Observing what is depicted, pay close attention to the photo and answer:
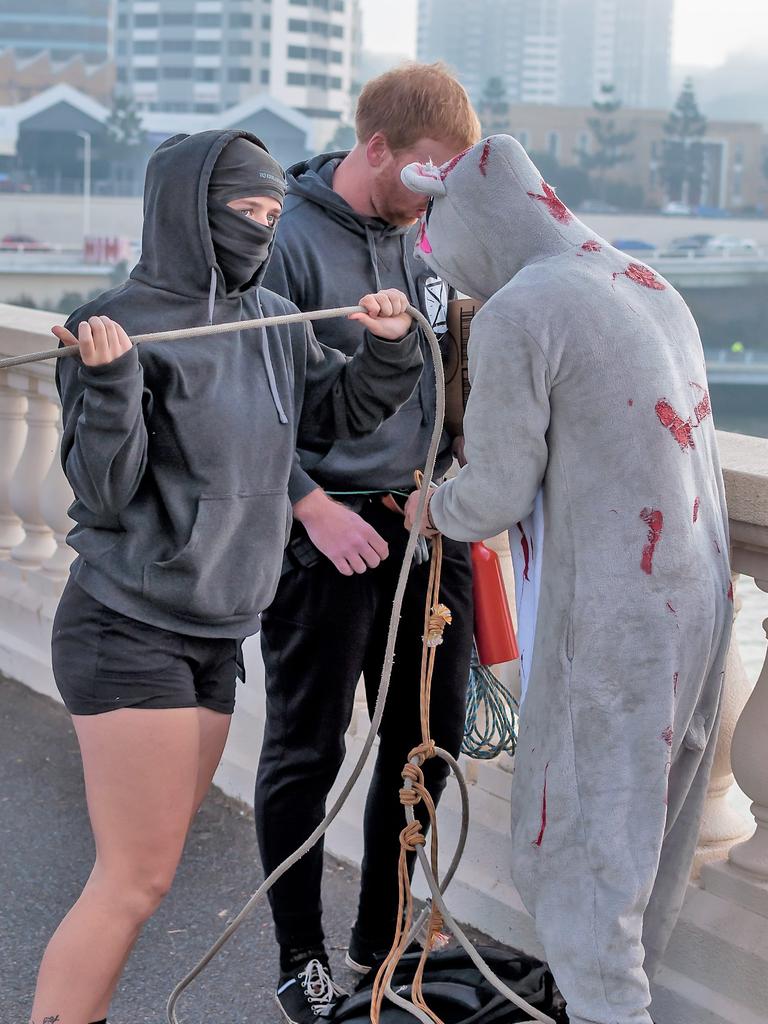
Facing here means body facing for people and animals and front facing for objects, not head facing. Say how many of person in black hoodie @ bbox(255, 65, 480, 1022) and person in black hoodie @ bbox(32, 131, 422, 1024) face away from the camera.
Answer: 0

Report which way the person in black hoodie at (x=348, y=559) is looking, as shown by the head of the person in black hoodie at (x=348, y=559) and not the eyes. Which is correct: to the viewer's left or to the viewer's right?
to the viewer's right

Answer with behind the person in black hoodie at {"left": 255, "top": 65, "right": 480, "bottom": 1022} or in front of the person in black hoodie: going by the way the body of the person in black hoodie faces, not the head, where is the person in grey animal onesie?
in front

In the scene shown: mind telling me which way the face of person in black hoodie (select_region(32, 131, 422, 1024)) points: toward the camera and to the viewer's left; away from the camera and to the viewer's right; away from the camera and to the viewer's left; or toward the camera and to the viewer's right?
toward the camera and to the viewer's right

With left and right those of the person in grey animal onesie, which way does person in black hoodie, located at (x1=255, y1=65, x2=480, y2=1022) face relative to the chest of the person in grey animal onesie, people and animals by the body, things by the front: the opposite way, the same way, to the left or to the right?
the opposite way

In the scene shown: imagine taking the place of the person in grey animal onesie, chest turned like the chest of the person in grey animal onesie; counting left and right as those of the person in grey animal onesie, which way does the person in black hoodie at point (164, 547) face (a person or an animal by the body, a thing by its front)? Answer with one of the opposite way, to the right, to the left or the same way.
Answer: the opposite way

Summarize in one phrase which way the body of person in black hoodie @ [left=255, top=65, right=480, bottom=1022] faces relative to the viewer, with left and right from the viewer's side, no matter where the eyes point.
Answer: facing the viewer and to the right of the viewer

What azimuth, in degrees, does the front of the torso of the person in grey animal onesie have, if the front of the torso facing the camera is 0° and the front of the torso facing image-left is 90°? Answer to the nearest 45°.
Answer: approximately 135°

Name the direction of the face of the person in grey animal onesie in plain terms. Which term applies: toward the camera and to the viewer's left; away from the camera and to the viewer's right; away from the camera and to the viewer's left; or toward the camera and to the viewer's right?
away from the camera and to the viewer's left
